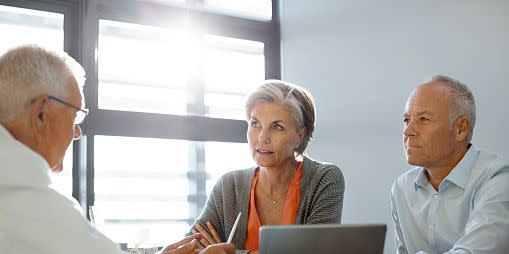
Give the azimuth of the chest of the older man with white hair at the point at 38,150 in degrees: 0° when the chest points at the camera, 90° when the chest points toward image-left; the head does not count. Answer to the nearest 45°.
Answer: approximately 225°

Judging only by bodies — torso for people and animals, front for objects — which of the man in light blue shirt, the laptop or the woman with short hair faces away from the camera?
the laptop

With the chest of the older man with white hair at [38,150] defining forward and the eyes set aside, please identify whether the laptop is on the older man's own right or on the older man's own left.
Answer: on the older man's own right

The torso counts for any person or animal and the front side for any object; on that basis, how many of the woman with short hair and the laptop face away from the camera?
1

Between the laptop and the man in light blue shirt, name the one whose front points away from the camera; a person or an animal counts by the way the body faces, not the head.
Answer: the laptop

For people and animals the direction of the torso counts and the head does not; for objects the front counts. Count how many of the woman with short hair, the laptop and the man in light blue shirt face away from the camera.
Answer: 1

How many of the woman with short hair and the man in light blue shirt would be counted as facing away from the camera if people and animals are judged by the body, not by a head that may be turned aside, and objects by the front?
0

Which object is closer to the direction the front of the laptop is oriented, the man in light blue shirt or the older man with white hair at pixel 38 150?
the man in light blue shirt

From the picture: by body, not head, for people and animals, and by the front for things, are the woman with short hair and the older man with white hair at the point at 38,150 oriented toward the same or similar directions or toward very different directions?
very different directions

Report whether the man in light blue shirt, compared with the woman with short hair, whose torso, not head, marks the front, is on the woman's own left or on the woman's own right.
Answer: on the woman's own left

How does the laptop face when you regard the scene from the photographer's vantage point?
facing away from the viewer

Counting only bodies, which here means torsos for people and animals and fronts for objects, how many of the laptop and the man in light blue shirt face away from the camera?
1

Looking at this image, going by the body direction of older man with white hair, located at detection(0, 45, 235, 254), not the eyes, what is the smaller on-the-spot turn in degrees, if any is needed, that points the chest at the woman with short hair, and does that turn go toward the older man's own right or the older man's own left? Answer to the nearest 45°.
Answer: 0° — they already face them
